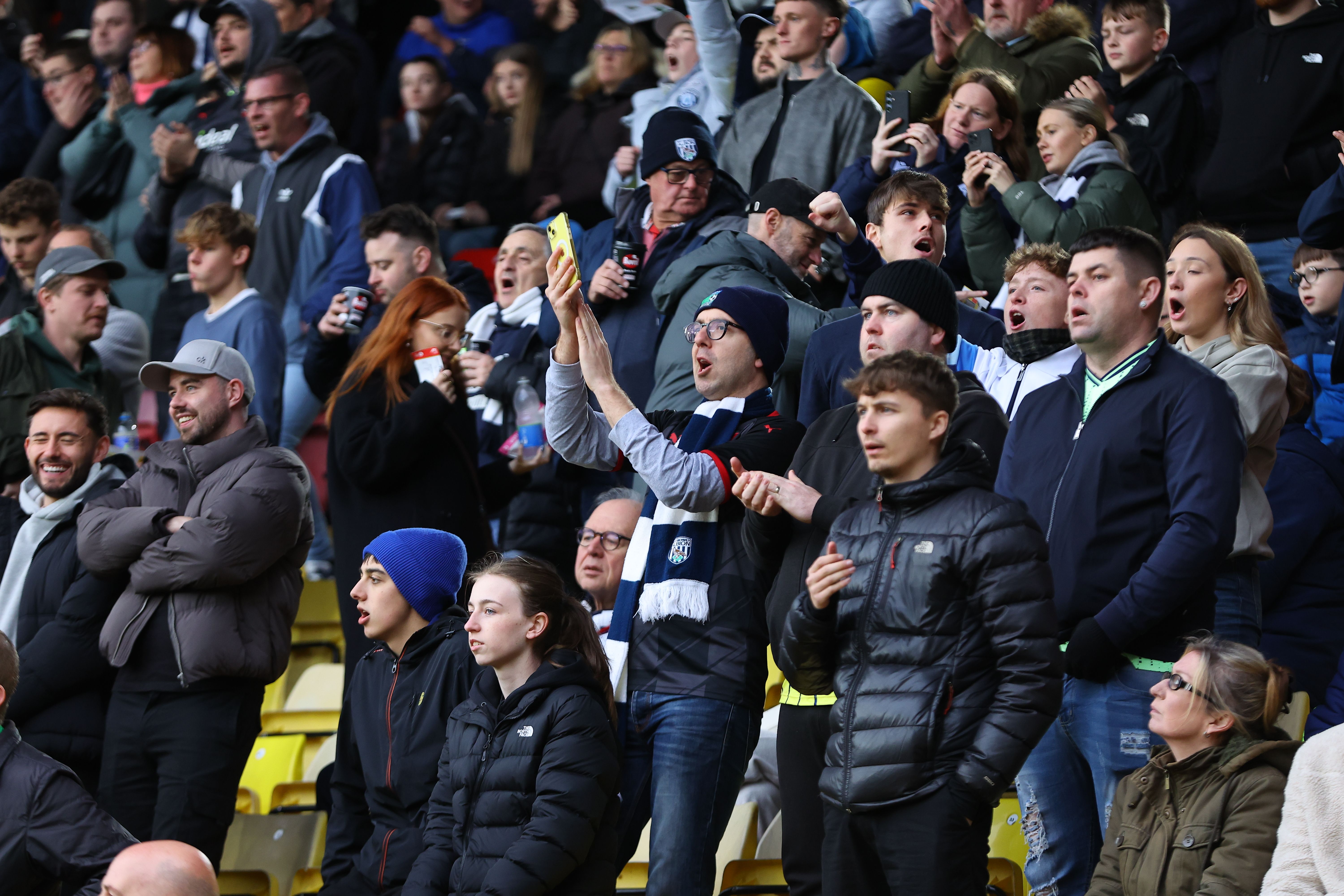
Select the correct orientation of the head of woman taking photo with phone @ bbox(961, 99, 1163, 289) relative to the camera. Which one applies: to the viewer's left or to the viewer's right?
to the viewer's left

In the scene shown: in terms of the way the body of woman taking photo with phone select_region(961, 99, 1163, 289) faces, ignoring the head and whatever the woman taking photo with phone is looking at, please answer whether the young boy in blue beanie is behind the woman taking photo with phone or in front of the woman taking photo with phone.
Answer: in front

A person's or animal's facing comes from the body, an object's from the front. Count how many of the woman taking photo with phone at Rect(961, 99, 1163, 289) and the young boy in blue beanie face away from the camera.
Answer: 0

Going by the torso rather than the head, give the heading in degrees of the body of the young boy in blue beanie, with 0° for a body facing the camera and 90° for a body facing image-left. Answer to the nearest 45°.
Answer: approximately 45°

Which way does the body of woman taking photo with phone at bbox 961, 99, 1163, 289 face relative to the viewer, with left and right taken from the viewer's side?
facing the viewer and to the left of the viewer

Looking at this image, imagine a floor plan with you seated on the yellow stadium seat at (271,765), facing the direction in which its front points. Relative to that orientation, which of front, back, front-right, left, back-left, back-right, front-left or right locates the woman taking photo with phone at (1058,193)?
back-left

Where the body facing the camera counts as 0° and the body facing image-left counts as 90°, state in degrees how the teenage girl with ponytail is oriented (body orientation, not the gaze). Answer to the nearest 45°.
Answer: approximately 45°

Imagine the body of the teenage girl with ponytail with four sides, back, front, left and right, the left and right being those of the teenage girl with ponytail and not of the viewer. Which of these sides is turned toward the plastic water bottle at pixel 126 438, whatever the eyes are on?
right

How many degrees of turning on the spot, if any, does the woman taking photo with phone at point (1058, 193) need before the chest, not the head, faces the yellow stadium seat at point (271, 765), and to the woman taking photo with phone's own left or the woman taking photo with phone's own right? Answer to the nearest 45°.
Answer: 0° — they already face it

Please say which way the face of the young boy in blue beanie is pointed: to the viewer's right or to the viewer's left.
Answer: to the viewer's left
